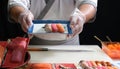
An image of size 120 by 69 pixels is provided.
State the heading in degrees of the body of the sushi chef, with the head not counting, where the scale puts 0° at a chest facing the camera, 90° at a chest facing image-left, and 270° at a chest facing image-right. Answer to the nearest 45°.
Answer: approximately 0°
